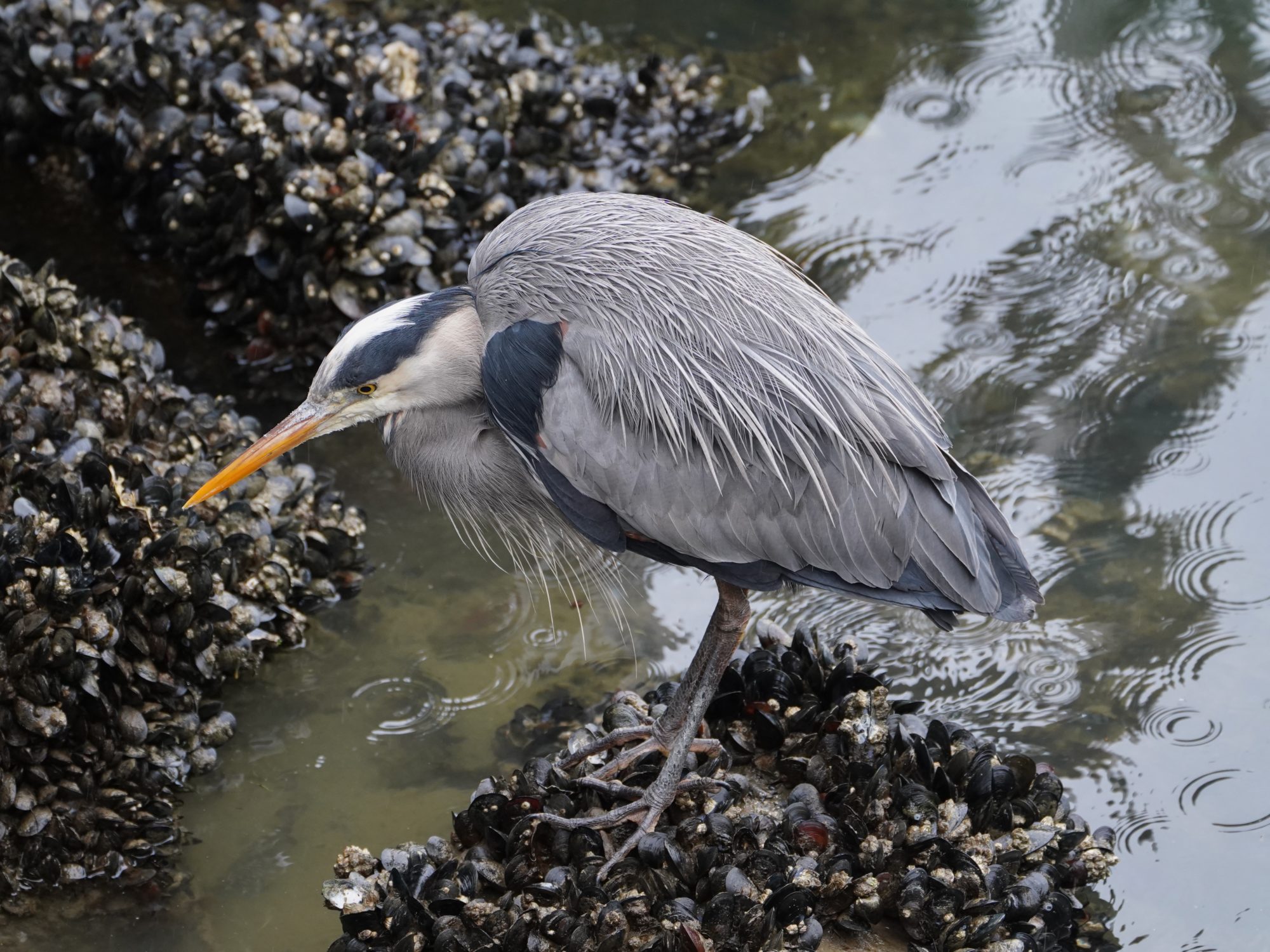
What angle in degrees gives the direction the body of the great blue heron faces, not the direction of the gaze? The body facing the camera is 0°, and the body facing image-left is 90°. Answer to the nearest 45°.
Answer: approximately 90°
